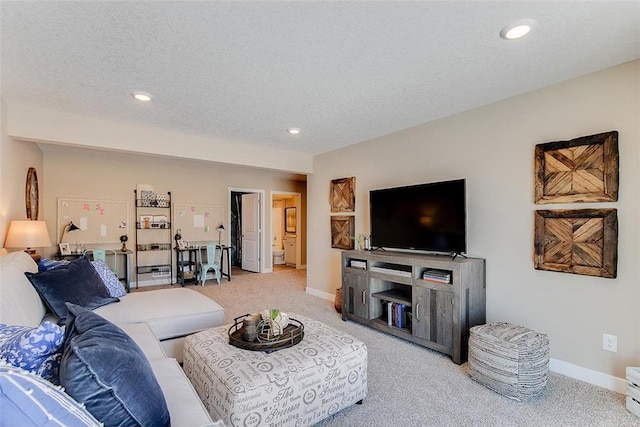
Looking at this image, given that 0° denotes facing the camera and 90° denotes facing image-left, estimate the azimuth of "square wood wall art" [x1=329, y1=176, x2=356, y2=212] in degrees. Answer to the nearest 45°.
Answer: approximately 45°

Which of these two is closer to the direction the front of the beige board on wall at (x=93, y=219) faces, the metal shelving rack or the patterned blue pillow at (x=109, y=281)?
the patterned blue pillow

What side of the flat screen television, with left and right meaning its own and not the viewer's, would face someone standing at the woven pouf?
left

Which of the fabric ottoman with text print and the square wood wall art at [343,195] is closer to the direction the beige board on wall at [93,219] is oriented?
the fabric ottoman with text print

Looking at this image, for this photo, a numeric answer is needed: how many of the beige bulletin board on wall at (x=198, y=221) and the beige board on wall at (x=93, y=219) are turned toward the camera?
2

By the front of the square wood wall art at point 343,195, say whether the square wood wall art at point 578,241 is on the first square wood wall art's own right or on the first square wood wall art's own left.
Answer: on the first square wood wall art's own left

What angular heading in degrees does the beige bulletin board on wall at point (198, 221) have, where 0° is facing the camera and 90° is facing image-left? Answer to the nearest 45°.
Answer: approximately 0°

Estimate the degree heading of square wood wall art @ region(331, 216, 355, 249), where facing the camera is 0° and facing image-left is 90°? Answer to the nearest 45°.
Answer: approximately 45°

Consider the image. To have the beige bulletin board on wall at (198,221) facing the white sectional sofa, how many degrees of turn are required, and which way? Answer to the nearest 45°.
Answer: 0° — it already faces it

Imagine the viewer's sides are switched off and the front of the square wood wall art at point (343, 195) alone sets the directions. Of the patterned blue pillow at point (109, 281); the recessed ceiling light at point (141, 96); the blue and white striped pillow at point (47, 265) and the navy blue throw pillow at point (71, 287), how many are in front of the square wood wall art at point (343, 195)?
4

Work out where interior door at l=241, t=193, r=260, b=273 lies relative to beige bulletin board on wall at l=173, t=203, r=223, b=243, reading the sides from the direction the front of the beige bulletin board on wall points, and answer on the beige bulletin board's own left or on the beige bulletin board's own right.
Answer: on the beige bulletin board's own left

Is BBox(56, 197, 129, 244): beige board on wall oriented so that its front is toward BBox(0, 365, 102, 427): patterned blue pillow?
yes
